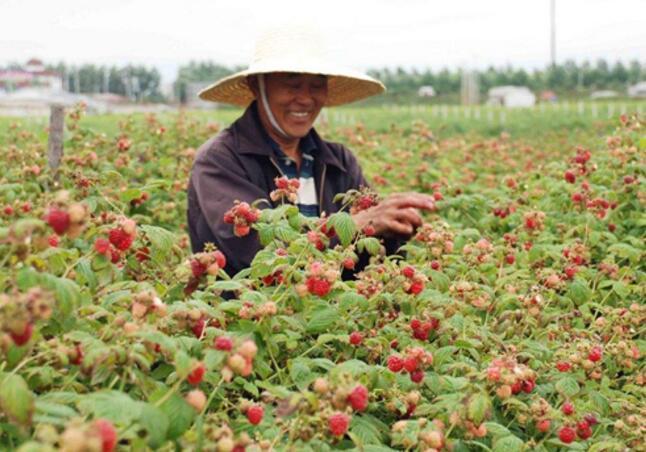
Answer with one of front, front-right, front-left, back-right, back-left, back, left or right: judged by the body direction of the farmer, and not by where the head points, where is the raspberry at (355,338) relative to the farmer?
front-right

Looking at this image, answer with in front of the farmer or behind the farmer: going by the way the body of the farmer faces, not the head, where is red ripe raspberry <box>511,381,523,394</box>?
in front

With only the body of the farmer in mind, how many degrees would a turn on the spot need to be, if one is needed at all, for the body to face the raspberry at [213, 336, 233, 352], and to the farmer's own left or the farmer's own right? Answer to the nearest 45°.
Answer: approximately 45° to the farmer's own right

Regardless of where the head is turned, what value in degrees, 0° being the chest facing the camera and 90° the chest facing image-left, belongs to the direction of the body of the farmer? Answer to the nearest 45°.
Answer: approximately 315°

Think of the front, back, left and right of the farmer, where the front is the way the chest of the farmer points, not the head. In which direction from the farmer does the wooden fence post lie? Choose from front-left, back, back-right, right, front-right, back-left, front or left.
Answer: back

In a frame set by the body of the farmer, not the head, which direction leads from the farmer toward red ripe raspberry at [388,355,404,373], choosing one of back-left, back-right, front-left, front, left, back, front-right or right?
front-right

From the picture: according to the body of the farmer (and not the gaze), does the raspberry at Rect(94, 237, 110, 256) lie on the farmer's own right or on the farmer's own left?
on the farmer's own right

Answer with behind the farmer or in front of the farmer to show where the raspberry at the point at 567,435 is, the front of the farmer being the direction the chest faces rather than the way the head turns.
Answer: in front

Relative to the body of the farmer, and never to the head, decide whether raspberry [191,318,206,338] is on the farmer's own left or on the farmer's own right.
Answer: on the farmer's own right

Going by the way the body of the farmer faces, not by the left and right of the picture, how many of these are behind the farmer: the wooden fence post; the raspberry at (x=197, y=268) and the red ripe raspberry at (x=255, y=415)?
1

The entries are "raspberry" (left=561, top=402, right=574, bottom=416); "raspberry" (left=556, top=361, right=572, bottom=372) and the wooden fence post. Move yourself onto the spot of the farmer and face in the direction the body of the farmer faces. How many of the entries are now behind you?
1
